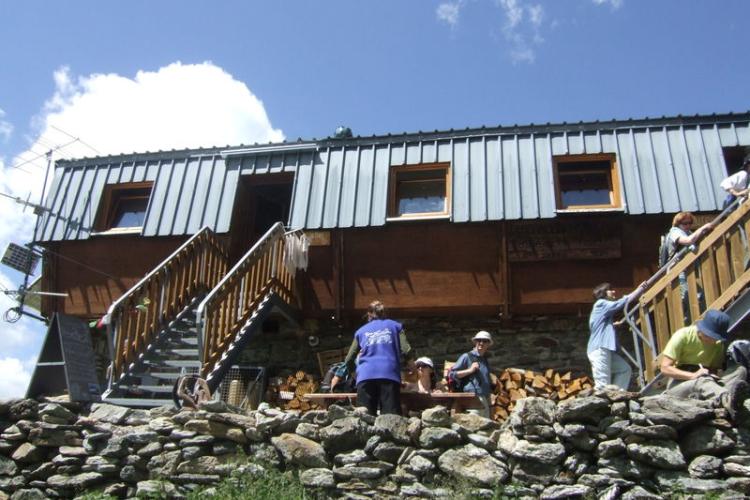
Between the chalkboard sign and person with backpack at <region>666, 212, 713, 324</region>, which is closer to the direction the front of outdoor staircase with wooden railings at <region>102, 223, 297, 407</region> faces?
the chalkboard sign

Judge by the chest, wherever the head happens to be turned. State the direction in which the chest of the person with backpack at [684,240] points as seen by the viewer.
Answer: to the viewer's right

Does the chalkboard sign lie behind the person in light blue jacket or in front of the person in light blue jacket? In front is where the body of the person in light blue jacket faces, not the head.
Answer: behind

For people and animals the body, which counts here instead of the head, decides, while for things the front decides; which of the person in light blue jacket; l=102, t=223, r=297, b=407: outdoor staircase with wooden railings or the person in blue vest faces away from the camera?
the person in blue vest

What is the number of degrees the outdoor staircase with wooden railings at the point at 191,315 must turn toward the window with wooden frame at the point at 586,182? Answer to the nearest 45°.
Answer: approximately 135° to its left

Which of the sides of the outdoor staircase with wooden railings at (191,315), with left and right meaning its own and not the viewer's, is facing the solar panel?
right

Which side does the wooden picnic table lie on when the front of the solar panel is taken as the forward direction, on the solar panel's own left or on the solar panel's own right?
on the solar panel's own left

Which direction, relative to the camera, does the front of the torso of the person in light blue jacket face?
to the viewer's right
